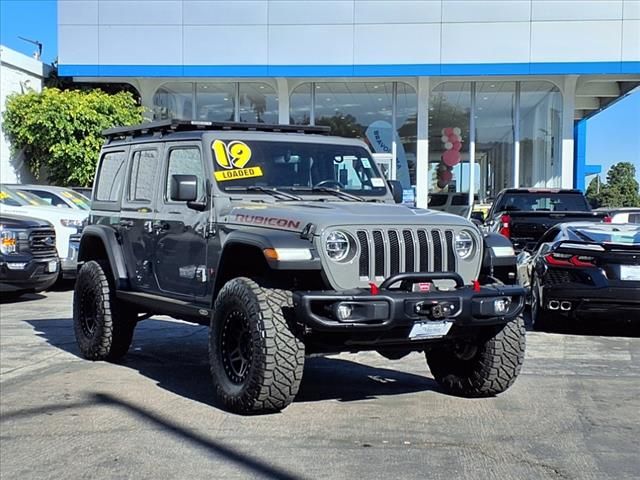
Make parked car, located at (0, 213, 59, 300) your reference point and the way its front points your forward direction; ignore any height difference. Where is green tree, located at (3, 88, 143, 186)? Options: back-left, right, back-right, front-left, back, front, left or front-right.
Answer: back-left

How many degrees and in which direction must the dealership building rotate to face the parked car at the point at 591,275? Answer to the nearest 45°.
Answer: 0° — it already faces it

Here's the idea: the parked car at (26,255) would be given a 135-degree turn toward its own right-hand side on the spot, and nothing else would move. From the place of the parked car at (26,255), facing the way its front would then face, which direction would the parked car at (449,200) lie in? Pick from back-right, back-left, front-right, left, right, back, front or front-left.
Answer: back-right

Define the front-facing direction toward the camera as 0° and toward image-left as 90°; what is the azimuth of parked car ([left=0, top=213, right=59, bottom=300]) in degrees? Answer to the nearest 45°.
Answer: approximately 315°

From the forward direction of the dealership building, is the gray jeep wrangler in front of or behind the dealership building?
in front

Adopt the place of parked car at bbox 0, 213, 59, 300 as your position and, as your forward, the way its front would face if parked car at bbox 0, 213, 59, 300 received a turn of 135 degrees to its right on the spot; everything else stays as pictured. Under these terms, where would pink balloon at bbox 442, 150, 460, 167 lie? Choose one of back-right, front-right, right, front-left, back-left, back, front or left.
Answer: back-right

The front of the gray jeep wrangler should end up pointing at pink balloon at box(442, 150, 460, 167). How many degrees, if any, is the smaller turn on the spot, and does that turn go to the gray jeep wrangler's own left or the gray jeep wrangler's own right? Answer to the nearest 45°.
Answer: approximately 135° to the gray jeep wrangler's own left

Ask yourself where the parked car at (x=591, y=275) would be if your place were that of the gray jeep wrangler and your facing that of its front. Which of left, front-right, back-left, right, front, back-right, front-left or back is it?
left

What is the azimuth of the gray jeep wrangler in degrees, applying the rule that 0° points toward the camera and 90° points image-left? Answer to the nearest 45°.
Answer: approximately 315°

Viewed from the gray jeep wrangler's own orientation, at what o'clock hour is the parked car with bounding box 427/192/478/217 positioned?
The parked car is roughly at 8 o'clock from the gray jeep wrangler.

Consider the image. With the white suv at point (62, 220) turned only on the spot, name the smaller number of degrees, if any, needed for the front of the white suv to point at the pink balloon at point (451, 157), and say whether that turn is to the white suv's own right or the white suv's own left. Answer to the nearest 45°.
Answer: approximately 90° to the white suv's own left
